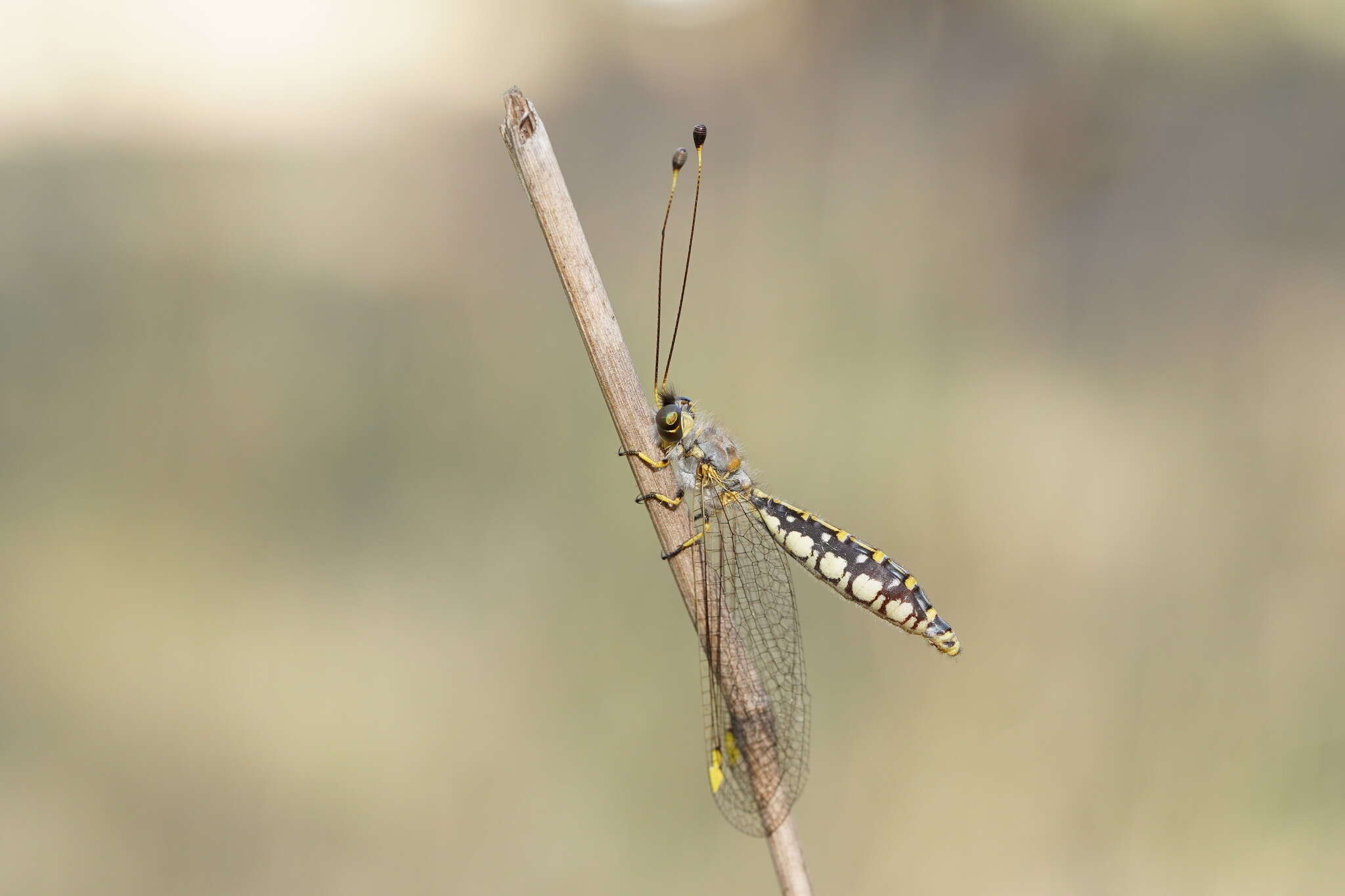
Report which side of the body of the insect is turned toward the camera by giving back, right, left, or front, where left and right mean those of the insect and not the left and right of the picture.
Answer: left
